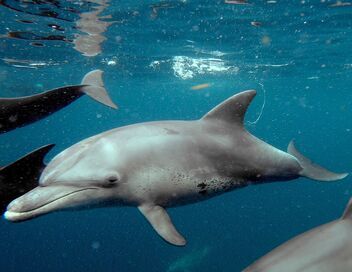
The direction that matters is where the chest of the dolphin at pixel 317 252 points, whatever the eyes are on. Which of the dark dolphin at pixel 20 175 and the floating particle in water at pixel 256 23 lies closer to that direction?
the dark dolphin

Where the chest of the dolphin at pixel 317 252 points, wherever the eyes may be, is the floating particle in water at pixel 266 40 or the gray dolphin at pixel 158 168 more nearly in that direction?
the gray dolphin

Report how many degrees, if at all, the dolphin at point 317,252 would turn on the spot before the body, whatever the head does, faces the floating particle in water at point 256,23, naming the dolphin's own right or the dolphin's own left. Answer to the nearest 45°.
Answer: approximately 90° to the dolphin's own right

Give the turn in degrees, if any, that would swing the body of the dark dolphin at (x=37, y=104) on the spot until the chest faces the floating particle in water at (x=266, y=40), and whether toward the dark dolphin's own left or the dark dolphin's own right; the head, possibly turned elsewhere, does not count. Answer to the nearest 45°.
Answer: approximately 135° to the dark dolphin's own right

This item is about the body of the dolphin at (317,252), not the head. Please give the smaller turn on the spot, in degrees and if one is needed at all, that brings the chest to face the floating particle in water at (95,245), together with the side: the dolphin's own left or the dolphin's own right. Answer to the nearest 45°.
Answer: approximately 45° to the dolphin's own right

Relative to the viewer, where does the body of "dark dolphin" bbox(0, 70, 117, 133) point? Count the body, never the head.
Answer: to the viewer's left

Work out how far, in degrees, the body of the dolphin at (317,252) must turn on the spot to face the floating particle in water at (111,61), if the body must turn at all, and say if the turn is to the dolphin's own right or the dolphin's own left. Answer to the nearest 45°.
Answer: approximately 45° to the dolphin's own right

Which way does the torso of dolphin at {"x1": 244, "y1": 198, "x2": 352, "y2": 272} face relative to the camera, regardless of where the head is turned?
to the viewer's left

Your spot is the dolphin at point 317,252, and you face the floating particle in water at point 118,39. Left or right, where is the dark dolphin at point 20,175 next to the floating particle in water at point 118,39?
left

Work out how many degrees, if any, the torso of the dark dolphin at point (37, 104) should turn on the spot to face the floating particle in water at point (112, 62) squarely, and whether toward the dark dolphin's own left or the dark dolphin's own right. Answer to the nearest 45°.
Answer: approximately 180°

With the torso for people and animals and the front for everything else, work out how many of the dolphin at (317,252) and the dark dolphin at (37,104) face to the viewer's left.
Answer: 2

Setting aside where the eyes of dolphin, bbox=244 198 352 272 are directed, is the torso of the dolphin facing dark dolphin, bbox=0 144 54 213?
yes

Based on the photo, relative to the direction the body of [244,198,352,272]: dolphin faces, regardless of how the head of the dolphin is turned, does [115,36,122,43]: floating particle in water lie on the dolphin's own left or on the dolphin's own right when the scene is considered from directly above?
on the dolphin's own right
